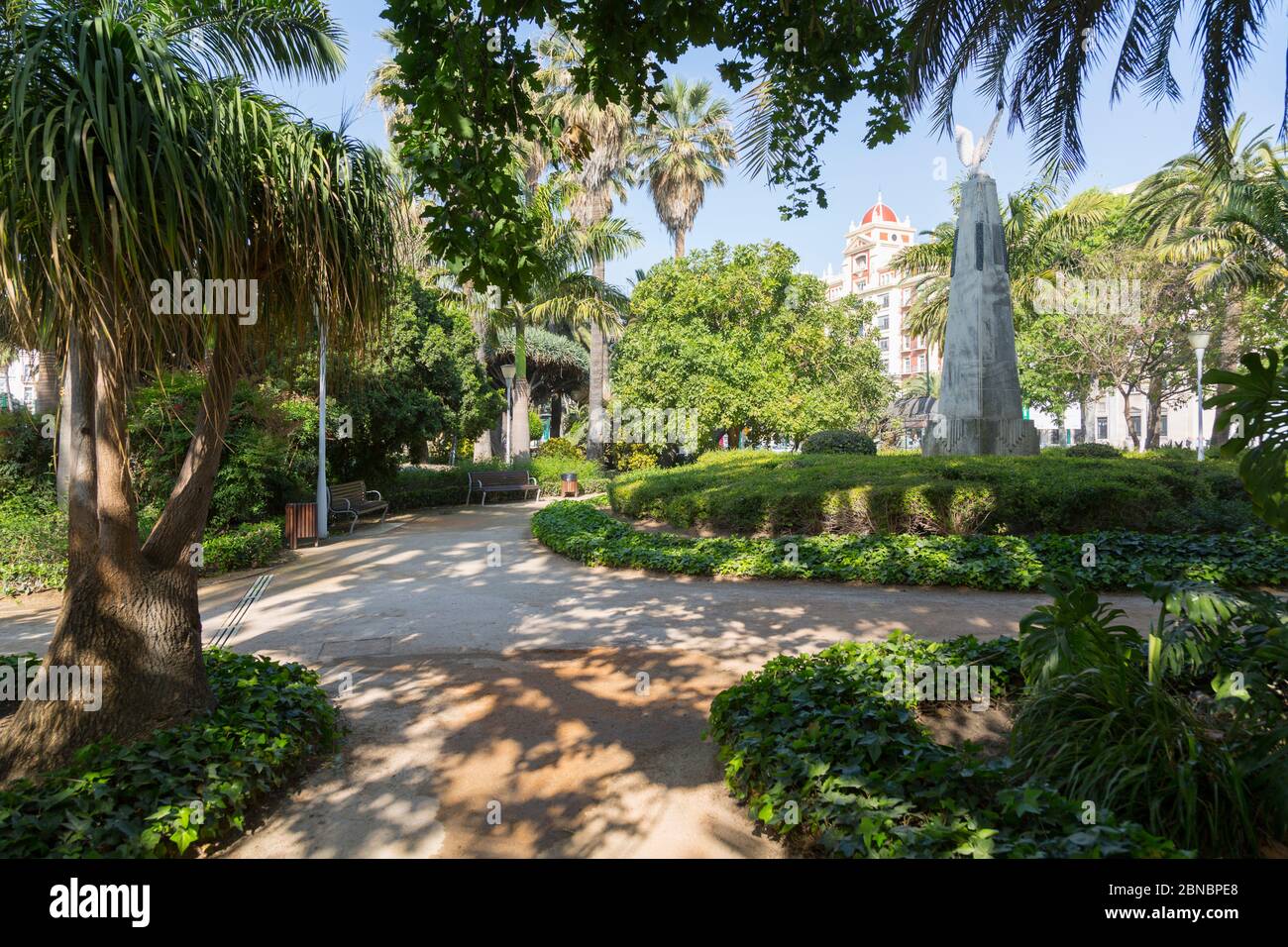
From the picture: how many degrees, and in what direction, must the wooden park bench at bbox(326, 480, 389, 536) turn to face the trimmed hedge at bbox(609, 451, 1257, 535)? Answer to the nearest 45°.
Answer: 0° — it already faces it

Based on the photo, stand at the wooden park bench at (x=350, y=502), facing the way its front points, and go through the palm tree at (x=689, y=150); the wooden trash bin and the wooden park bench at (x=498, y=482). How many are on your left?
2

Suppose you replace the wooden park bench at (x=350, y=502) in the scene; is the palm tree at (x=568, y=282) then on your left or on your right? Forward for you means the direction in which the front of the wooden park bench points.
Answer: on your left

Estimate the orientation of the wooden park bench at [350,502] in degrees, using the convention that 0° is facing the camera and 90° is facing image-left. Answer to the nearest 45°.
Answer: approximately 315°

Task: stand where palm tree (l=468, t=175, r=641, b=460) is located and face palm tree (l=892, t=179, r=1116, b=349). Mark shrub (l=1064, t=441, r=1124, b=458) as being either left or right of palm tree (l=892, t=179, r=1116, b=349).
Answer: right

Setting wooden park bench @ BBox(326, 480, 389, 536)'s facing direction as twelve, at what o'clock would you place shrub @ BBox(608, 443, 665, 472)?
The shrub is roughly at 9 o'clock from the wooden park bench.

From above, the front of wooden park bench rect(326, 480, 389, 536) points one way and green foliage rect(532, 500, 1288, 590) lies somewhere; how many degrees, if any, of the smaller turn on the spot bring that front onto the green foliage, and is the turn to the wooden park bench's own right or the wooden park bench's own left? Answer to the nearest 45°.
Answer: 0° — it already faces it

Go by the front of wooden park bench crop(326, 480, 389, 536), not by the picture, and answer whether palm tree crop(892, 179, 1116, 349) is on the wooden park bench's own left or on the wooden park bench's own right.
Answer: on the wooden park bench's own left
